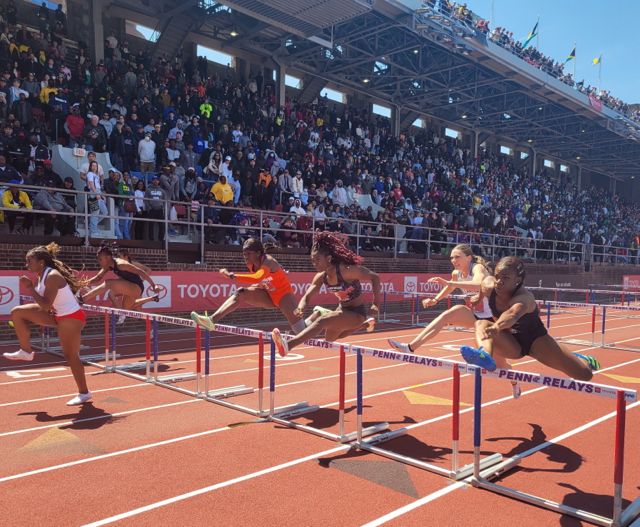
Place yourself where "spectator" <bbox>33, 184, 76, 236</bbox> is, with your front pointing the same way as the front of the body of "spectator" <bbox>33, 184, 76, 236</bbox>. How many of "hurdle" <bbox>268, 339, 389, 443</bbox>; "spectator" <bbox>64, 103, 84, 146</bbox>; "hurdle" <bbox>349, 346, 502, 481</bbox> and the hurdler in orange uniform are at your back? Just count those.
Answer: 1

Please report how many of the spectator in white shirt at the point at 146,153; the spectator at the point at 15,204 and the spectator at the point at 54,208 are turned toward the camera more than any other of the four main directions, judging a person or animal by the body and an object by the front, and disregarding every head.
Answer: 3

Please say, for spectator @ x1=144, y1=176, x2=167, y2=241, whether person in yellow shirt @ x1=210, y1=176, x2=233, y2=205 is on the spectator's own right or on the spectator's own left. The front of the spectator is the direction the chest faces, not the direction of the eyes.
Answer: on the spectator's own left

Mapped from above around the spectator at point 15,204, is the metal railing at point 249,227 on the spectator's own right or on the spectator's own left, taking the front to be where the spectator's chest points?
on the spectator's own left

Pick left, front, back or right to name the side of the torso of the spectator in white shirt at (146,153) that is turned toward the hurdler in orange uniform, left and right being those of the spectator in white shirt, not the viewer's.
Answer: front

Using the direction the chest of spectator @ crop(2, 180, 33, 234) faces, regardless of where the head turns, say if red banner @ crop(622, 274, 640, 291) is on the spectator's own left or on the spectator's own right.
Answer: on the spectator's own left

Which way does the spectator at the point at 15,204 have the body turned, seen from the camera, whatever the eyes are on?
toward the camera

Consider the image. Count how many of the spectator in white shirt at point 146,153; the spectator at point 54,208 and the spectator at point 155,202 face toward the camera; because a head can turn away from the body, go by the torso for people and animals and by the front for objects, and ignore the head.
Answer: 3

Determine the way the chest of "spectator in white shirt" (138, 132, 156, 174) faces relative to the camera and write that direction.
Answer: toward the camera
